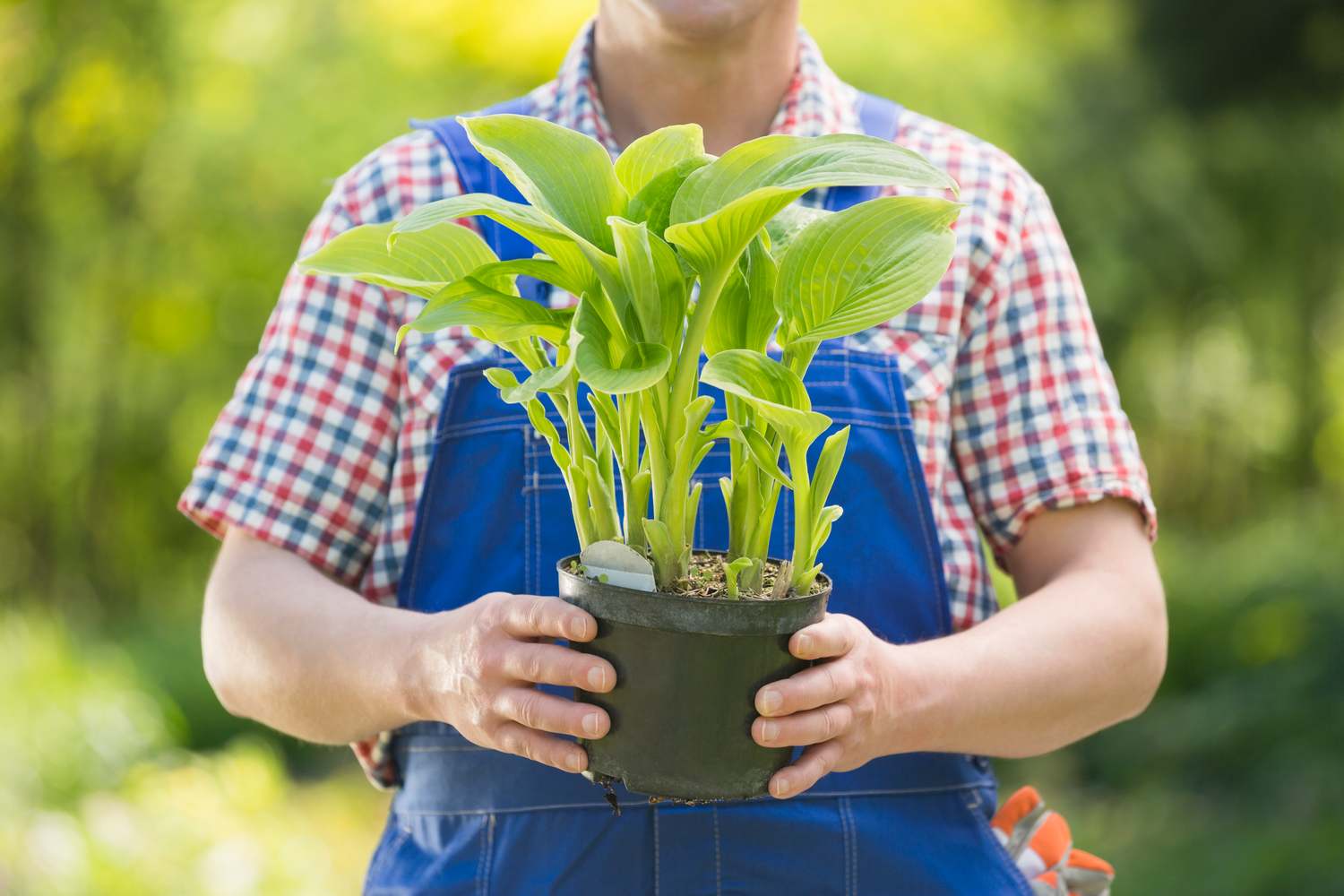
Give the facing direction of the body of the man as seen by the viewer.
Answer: toward the camera
